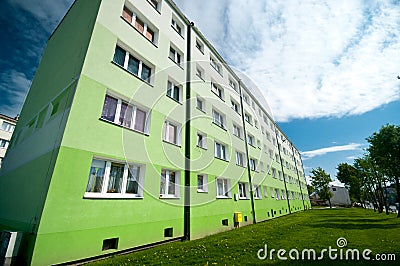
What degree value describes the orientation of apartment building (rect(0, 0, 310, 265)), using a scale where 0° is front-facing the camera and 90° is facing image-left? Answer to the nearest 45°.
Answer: approximately 315°

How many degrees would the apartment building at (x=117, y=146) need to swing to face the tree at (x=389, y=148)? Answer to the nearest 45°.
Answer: approximately 45° to its left

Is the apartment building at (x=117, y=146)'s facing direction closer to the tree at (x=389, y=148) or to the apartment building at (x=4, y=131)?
the tree

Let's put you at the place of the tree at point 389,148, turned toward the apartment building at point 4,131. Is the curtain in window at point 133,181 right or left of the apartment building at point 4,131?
left

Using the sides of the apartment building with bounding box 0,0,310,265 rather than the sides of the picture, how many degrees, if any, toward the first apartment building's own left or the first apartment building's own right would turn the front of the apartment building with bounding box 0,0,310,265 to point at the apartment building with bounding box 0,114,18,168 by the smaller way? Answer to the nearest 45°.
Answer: approximately 180°
